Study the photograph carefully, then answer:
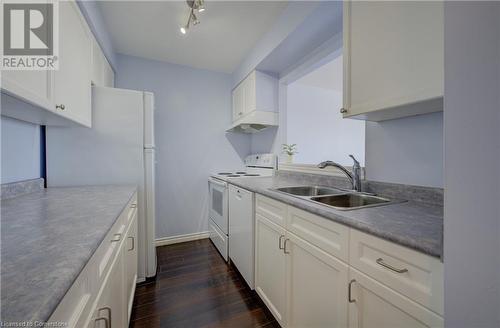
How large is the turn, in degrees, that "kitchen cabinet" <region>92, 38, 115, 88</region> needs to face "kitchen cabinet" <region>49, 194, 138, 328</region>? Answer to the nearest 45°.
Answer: approximately 90° to its right

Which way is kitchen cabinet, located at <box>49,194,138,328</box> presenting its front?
to the viewer's right

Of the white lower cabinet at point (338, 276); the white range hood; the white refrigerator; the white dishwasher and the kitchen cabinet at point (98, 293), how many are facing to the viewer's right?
2

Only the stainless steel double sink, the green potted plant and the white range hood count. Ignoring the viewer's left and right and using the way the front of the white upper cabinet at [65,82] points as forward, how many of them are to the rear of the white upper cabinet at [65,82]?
0

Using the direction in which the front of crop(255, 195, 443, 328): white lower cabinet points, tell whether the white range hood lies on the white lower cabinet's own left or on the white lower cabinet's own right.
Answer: on the white lower cabinet's own right

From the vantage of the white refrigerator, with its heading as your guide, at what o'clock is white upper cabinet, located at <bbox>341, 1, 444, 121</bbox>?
The white upper cabinet is roughly at 2 o'clock from the white refrigerator.

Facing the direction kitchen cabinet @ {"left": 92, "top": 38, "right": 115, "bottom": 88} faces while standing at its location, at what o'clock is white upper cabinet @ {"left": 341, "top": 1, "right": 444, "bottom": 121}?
The white upper cabinet is roughly at 2 o'clock from the kitchen cabinet.

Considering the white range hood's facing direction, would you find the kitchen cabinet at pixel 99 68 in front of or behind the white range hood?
in front

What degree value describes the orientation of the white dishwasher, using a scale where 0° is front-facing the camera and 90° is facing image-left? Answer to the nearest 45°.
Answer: approximately 90°

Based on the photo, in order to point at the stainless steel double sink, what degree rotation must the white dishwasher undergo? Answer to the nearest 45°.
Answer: approximately 135° to its left

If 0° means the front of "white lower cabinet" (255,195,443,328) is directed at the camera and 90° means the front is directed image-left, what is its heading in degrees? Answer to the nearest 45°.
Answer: approximately 45°

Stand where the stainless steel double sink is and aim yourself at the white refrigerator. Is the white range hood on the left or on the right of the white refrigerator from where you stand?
right

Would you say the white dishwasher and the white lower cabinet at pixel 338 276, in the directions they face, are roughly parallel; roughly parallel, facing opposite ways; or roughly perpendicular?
roughly parallel

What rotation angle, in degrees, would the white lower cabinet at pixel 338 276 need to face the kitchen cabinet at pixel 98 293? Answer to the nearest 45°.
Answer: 0° — it already faces it

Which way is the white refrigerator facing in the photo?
to the viewer's right
